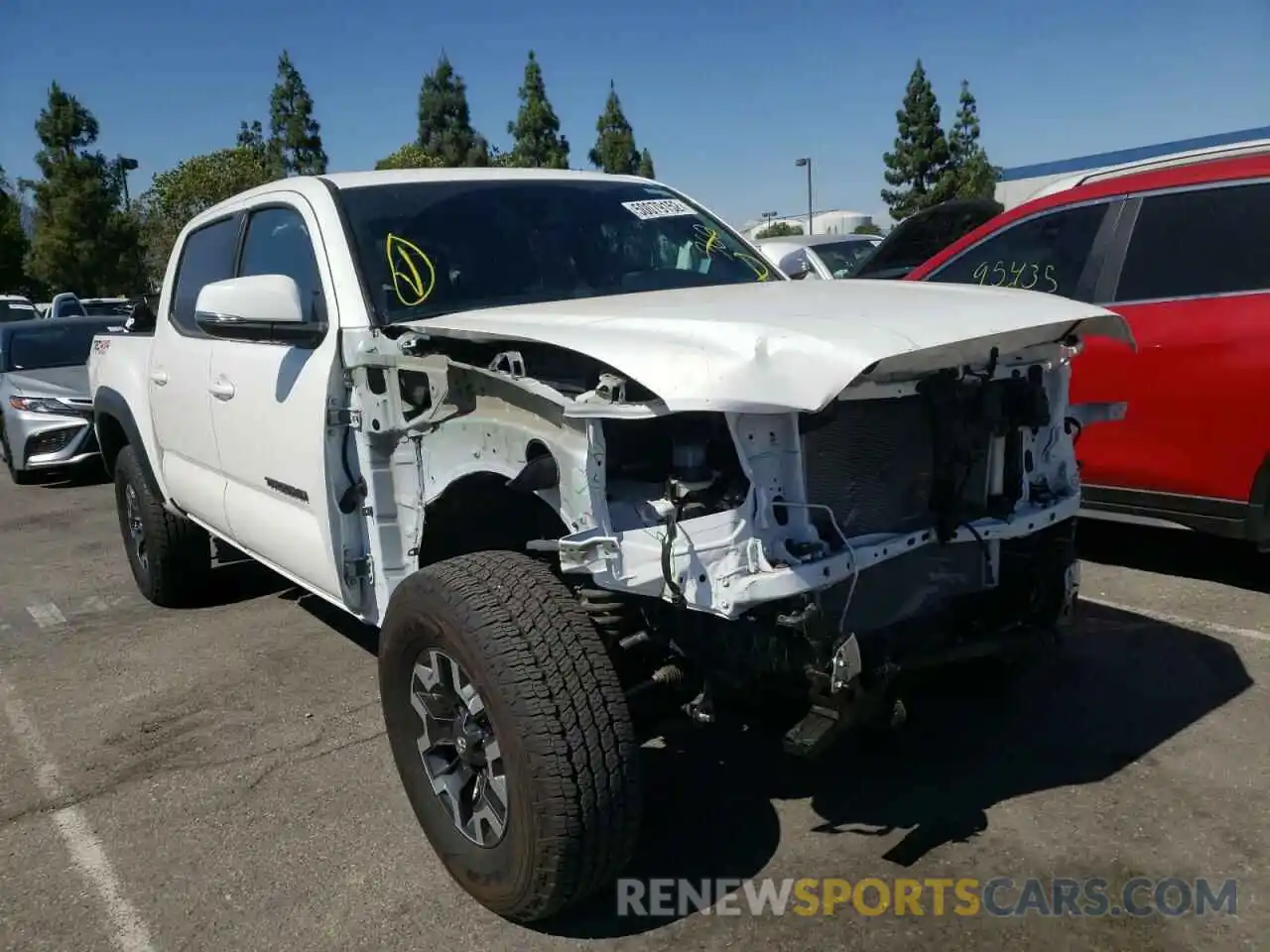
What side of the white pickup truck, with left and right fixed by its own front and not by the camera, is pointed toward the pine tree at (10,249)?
back

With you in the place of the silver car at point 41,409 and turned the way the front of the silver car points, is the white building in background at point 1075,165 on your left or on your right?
on your left

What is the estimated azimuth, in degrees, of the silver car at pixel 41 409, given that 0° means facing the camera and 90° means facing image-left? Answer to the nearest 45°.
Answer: approximately 315°

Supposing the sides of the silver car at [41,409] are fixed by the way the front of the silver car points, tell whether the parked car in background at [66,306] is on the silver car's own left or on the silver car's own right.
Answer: on the silver car's own left

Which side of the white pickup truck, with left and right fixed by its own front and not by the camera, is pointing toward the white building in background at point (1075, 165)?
left

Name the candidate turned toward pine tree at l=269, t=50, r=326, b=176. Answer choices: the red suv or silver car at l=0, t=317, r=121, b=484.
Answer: the red suv

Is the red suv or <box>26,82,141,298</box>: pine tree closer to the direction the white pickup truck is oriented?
the red suv

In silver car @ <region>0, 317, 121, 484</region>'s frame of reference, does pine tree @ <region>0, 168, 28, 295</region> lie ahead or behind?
behind

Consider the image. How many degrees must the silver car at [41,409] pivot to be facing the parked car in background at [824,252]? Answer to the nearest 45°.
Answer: approximately 45° to its left

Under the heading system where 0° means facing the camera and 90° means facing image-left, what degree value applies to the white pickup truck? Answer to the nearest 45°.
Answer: approximately 315°

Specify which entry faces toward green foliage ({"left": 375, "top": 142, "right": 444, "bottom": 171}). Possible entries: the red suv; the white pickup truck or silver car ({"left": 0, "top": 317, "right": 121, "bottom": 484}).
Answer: the red suv
